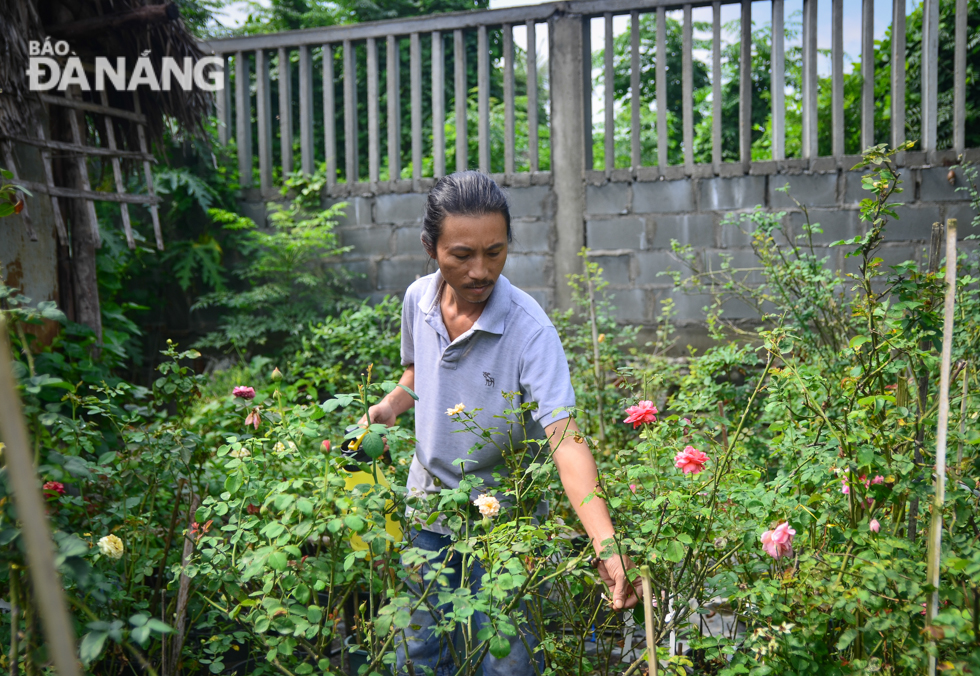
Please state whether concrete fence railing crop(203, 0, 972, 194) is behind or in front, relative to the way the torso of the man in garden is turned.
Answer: behind

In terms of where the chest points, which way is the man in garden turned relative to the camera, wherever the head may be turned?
toward the camera

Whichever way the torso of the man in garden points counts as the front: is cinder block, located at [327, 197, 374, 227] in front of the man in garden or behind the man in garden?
behind

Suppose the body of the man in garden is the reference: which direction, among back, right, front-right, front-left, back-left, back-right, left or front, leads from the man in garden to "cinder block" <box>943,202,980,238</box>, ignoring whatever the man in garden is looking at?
back-left

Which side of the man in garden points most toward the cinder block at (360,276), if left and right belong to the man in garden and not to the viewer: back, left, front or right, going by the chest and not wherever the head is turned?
back

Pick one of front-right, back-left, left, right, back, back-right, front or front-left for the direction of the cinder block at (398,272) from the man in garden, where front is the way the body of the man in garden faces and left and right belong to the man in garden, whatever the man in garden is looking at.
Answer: back

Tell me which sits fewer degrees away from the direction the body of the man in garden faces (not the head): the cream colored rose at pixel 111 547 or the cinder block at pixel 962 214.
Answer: the cream colored rose

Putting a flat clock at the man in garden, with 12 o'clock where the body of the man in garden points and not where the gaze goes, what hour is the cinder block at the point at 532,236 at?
The cinder block is roughly at 6 o'clock from the man in garden.

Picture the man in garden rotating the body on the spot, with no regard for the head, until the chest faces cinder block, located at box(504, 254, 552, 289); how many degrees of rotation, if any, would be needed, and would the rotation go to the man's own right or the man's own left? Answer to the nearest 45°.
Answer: approximately 180°

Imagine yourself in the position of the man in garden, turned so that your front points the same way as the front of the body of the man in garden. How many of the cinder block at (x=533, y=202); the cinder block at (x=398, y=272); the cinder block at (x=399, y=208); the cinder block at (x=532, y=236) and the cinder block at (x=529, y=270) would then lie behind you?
5
